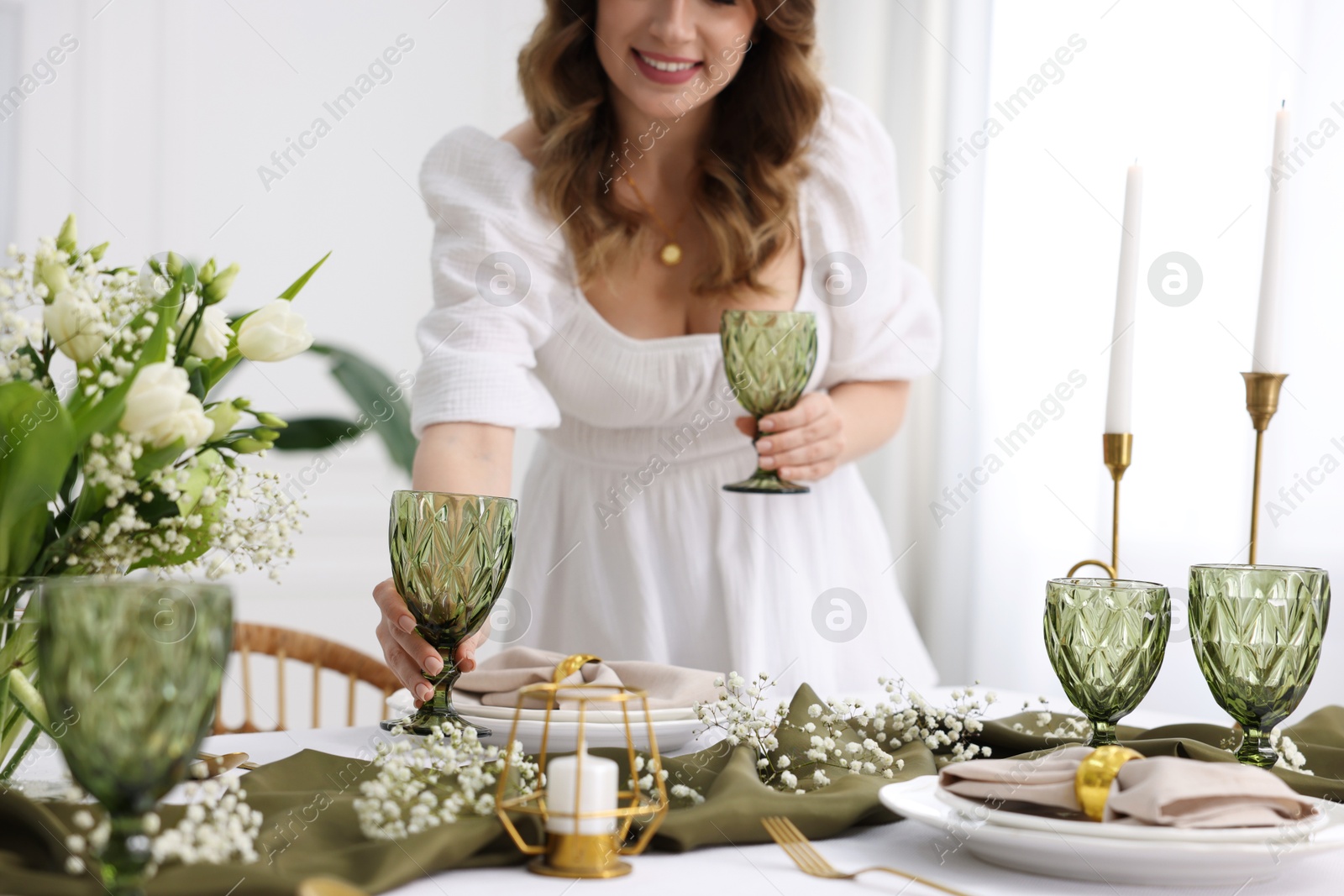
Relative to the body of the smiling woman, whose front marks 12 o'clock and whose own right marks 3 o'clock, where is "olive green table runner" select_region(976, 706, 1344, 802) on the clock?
The olive green table runner is roughly at 11 o'clock from the smiling woman.

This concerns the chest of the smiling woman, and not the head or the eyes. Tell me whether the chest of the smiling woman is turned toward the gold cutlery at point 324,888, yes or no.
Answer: yes

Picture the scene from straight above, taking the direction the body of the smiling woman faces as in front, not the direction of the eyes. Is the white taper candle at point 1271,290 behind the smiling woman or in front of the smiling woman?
in front

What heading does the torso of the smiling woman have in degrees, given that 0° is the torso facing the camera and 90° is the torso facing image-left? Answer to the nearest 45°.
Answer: approximately 0°

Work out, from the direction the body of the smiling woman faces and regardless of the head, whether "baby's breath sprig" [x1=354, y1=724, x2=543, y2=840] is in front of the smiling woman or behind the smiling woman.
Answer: in front

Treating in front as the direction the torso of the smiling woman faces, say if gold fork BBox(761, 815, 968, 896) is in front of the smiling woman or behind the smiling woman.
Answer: in front

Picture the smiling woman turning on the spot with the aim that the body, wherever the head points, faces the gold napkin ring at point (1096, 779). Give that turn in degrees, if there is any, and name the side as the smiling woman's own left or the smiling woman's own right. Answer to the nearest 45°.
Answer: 0° — they already face it

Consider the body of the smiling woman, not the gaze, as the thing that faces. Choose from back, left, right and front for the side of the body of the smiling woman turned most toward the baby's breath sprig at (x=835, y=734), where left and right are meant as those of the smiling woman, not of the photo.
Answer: front

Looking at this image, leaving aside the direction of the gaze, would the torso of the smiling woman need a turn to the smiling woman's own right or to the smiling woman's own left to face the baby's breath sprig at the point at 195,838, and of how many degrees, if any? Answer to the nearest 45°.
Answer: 0° — they already face it
